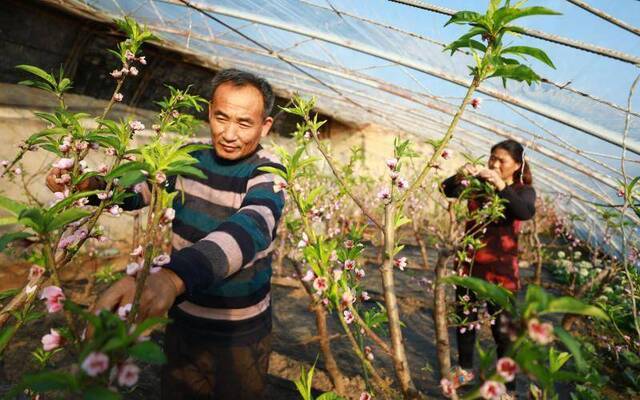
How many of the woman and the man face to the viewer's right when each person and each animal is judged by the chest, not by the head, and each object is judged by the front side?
0

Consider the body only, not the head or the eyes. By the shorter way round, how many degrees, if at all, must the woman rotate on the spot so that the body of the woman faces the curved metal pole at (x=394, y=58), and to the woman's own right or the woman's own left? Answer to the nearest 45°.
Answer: approximately 90° to the woman's own right

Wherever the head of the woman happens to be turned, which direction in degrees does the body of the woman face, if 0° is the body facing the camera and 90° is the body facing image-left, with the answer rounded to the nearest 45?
approximately 45°

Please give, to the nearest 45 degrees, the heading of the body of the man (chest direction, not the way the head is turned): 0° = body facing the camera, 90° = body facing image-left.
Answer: approximately 45°

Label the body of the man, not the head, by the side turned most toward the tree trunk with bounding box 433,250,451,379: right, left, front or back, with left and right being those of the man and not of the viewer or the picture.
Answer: back
